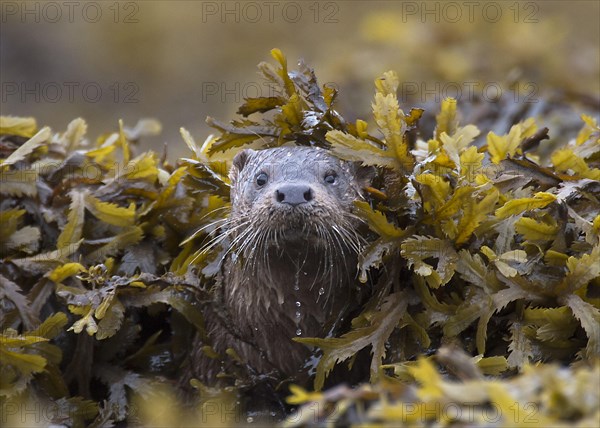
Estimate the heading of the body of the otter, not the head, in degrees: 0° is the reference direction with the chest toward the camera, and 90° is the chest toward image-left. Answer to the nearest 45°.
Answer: approximately 0°
